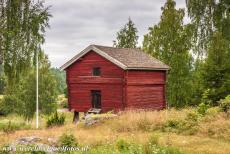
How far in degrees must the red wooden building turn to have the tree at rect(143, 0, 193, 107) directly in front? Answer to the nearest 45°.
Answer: approximately 180°

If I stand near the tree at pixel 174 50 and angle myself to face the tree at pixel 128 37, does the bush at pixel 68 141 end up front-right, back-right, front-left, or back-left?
back-left

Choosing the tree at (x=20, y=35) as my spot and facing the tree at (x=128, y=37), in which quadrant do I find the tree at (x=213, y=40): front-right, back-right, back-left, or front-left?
front-right

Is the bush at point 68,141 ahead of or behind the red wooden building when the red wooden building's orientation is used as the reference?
ahead

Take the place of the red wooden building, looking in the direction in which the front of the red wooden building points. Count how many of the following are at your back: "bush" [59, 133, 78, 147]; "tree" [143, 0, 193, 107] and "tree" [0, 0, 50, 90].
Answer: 1

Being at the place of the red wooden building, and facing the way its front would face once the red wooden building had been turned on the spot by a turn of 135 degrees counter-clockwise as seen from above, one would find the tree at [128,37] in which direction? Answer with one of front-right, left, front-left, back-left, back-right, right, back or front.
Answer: left

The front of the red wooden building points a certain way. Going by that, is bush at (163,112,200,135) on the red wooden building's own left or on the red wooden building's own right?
on the red wooden building's own left

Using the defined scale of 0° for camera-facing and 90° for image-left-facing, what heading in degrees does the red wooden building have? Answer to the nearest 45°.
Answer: approximately 45°

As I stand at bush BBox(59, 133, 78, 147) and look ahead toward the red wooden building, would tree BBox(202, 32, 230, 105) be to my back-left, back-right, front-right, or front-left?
front-right

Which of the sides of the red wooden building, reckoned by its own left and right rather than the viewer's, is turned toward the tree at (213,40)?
left

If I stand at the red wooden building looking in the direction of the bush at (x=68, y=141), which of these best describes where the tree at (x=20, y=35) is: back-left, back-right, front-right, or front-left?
front-right

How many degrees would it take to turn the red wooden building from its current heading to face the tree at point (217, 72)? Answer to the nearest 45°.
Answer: approximately 135° to its left

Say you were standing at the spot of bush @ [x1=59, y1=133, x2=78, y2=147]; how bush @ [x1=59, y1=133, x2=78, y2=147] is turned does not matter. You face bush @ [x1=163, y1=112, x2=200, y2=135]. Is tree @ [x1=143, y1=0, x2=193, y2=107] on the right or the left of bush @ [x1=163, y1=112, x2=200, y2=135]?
left
